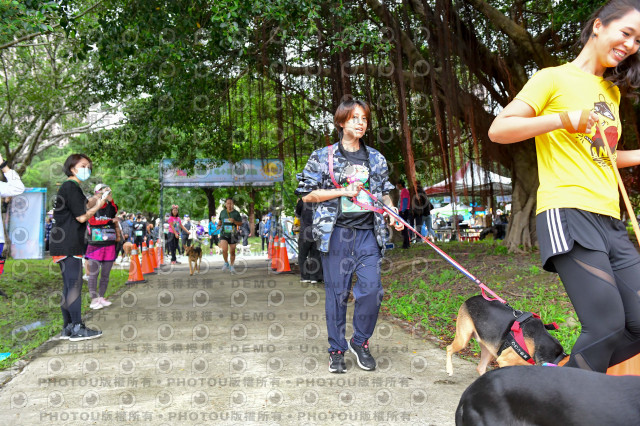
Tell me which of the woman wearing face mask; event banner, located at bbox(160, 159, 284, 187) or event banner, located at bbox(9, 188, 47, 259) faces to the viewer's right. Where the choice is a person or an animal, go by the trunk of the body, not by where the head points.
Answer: the woman wearing face mask

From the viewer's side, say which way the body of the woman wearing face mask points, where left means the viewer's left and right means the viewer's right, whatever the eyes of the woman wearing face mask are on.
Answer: facing to the right of the viewer

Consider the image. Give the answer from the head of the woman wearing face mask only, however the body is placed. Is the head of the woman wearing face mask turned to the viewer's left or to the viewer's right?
to the viewer's right

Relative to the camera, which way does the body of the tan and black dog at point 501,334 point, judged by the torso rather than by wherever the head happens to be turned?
to the viewer's right
